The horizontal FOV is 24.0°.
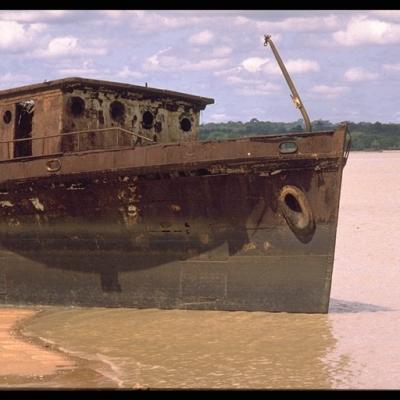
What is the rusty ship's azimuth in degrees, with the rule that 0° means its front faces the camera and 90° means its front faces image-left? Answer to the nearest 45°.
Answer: approximately 315°
